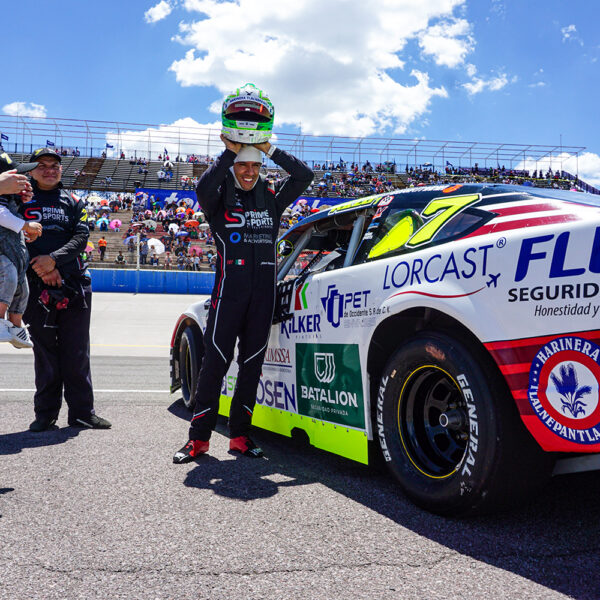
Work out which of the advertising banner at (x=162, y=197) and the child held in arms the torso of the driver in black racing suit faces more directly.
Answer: the child held in arms

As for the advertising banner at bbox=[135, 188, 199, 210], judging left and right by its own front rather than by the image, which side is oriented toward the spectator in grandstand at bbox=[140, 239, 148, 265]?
front

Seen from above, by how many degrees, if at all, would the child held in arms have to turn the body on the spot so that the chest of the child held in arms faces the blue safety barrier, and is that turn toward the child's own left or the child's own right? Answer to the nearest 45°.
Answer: approximately 90° to the child's own left

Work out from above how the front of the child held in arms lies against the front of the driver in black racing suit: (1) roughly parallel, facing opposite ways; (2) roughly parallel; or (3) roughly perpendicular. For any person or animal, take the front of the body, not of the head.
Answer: roughly perpendicular

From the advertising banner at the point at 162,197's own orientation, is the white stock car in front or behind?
in front

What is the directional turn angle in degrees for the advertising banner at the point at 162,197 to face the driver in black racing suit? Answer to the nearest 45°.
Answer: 0° — it already faces them

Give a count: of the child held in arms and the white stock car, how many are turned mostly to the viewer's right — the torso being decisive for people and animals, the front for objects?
1

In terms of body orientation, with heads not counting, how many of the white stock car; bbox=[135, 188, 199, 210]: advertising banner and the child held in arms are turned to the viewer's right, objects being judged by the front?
1

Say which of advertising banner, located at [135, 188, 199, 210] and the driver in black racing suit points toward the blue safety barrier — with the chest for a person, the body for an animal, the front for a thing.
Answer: the advertising banner

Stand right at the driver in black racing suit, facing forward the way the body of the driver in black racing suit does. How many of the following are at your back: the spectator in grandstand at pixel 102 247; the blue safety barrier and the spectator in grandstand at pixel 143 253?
3

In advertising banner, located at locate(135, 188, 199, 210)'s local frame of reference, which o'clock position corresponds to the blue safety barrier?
The blue safety barrier is roughly at 12 o'clock from the advertising banner.
